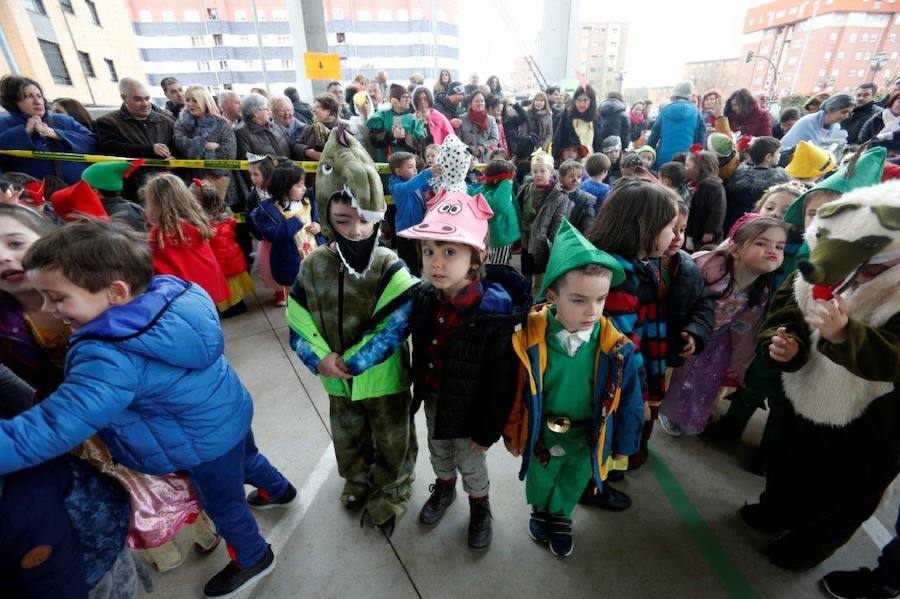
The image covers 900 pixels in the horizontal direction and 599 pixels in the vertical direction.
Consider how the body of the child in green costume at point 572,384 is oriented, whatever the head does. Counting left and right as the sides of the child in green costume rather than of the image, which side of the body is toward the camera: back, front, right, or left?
front

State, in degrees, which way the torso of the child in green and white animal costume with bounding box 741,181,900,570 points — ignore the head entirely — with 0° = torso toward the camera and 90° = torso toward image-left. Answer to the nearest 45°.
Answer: approximately 45°

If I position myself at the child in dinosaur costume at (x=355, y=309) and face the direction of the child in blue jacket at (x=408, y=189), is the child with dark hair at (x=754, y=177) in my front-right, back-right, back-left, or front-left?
front-right

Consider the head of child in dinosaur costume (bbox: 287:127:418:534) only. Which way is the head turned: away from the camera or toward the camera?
toward the camera

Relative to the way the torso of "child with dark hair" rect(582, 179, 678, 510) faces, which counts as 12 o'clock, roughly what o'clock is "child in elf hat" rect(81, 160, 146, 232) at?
The child in elf hat is roughly at 6 o'clock from the child with dark hair.

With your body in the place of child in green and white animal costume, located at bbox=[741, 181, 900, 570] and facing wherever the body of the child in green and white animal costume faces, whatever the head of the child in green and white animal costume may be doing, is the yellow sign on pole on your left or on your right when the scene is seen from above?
on your right

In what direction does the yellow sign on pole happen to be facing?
toward the camera

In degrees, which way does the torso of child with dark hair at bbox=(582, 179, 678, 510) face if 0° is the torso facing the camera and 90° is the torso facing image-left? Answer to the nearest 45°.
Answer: approximately 270°
